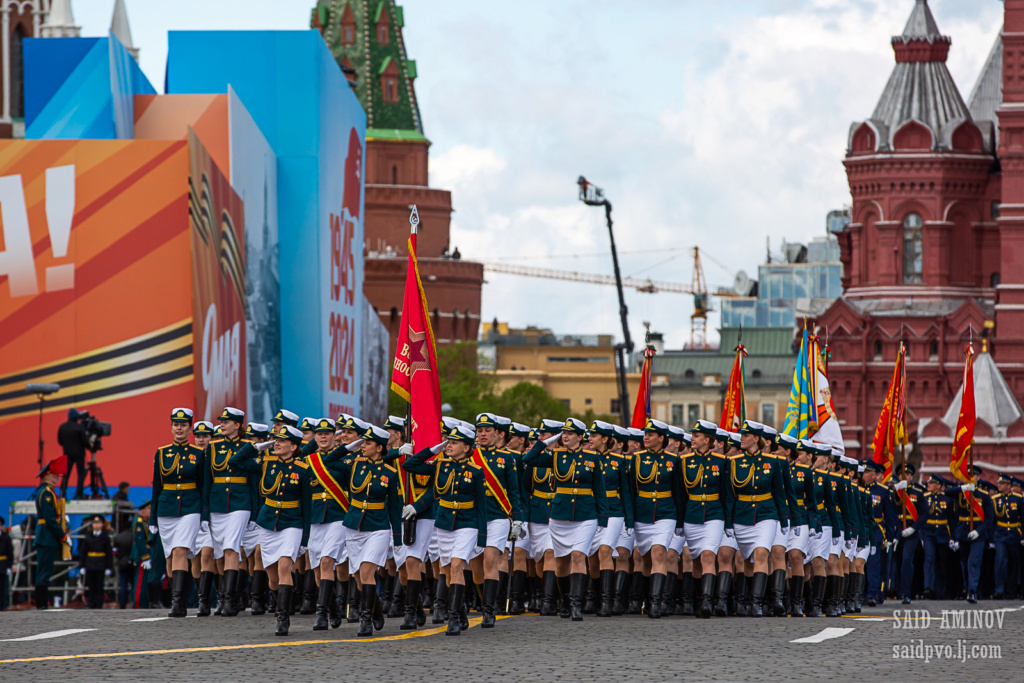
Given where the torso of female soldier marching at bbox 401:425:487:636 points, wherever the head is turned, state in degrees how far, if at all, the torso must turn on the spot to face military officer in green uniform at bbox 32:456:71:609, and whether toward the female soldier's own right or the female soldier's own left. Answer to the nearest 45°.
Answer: approximately 90° to the female soldier's own right

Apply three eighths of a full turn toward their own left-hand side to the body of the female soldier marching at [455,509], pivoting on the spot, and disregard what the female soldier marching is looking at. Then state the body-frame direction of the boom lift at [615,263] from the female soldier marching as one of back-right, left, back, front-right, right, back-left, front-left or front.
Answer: left

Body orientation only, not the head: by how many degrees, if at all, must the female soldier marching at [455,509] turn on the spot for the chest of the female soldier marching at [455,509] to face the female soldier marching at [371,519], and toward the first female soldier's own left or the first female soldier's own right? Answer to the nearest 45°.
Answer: approximately 45° to the first female soldier's own right

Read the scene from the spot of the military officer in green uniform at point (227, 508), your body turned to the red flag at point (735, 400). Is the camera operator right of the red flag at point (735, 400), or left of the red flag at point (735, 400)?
left

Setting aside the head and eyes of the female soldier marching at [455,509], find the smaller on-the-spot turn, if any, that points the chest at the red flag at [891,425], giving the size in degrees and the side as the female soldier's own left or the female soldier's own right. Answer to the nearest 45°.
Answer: approximately 180°

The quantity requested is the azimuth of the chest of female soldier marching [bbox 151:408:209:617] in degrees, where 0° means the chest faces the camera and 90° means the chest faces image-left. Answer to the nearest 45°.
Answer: approximately 0°

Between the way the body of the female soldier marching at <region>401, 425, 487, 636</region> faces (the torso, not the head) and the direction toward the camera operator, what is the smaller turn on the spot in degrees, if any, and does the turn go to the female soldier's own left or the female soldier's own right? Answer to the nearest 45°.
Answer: approximately 90° to the female soldier's own right

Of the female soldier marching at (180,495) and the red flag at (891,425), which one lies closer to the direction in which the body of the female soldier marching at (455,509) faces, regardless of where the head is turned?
the female soldier marching

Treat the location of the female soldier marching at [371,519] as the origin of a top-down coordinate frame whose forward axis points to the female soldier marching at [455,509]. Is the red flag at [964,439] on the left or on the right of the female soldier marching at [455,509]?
left
